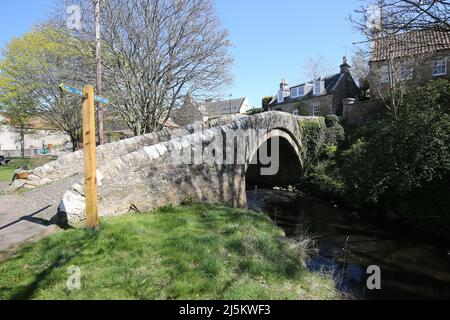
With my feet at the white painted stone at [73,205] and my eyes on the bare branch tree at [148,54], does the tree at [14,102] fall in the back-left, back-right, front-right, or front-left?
front-left

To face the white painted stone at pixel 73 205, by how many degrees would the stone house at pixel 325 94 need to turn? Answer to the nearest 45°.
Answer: approximately 45° to its left

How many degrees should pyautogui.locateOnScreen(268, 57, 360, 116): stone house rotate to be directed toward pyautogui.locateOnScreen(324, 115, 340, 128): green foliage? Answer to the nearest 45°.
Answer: approximately 45° to its left

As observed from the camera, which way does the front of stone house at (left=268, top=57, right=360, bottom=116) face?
facing the viewer and to the left of the viewer

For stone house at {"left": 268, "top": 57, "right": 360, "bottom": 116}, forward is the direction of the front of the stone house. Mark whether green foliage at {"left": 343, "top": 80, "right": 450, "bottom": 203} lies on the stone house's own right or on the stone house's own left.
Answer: on the stone house's own left

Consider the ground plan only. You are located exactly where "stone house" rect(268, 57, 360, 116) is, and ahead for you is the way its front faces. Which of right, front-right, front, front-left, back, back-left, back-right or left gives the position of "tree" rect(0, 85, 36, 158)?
front

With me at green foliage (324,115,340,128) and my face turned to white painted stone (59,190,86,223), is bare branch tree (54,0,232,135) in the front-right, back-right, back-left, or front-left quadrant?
front-right

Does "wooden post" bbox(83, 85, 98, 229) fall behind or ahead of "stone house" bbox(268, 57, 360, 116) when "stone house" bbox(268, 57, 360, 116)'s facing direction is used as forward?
ahead

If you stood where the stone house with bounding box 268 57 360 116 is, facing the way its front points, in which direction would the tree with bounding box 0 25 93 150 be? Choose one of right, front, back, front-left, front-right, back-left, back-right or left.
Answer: front

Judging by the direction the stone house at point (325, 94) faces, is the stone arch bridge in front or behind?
in front

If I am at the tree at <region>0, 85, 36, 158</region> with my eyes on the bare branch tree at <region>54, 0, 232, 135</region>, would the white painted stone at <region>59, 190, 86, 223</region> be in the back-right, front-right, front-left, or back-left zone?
front-right
